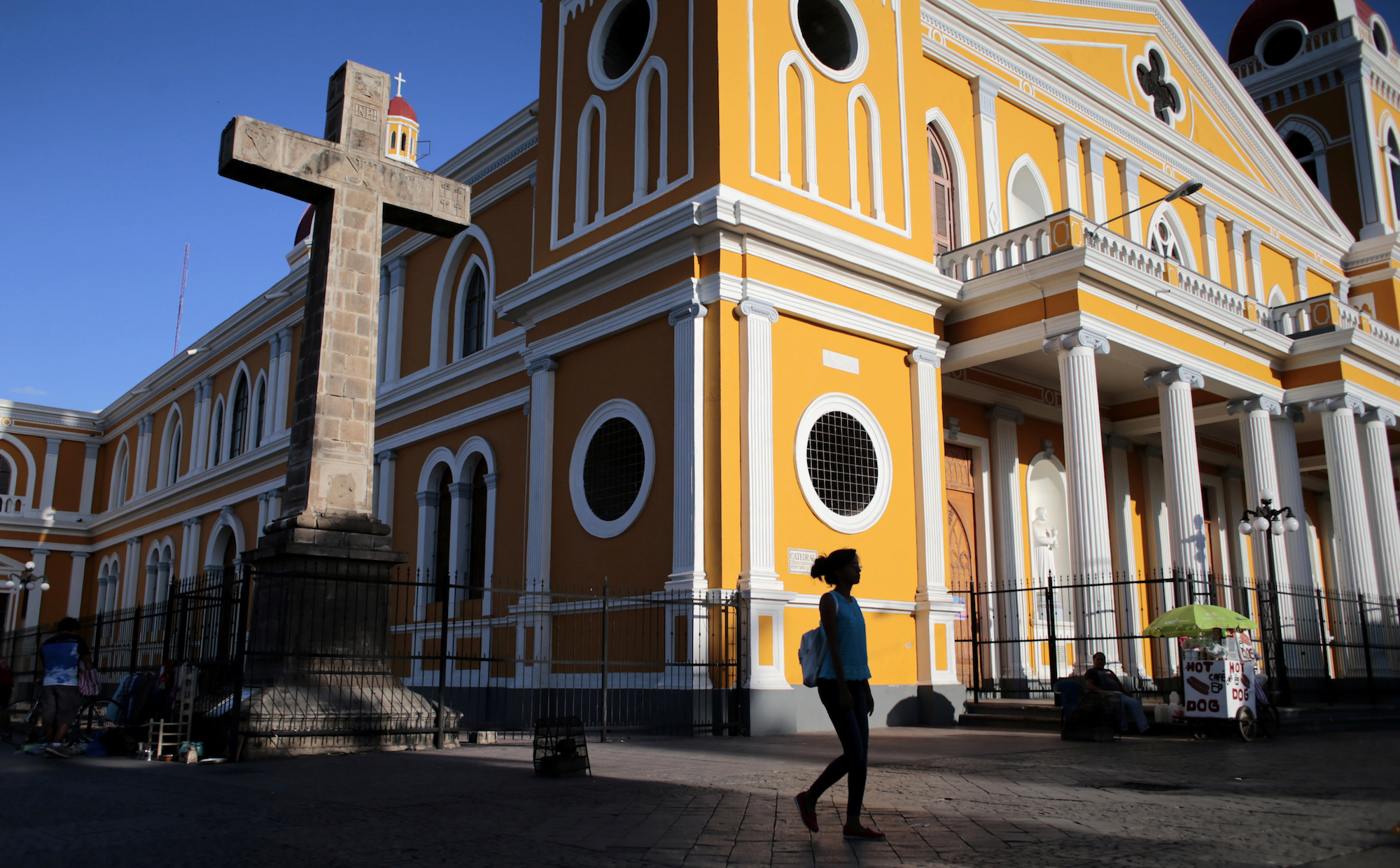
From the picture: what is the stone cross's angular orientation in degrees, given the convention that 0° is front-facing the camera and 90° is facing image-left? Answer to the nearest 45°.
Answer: approximately 315°

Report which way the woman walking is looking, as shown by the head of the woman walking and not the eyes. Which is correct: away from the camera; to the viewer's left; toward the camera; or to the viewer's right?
to the viewer's right

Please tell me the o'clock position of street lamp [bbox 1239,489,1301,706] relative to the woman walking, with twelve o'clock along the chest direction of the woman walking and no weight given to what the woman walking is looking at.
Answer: The street lamp is roughly at 10 o'clock from the woman walking.

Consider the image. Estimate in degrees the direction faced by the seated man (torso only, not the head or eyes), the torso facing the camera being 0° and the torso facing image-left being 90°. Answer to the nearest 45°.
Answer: approximately 315°

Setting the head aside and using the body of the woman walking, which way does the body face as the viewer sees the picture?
to the viewer's right

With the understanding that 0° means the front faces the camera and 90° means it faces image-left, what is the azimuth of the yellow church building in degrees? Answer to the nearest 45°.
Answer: approximately 315°
